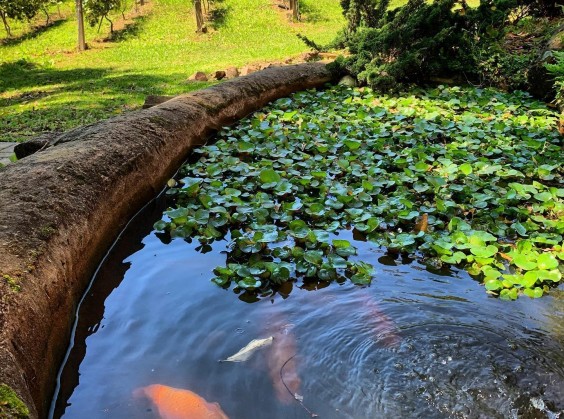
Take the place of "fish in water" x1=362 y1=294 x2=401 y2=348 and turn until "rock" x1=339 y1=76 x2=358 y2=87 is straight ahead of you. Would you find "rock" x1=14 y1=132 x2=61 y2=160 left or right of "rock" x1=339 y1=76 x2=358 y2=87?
left

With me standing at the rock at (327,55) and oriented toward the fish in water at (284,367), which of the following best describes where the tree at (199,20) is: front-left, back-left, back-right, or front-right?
back-right
